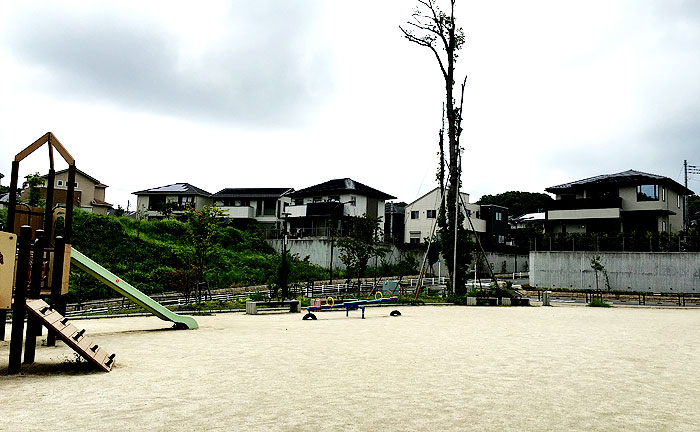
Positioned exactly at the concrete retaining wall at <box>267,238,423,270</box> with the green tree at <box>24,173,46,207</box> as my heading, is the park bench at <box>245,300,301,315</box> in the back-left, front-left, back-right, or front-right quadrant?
front-left

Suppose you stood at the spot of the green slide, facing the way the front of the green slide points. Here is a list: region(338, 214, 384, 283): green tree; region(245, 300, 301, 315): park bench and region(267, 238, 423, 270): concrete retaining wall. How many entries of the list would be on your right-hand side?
0

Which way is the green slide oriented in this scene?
to the viewer's right

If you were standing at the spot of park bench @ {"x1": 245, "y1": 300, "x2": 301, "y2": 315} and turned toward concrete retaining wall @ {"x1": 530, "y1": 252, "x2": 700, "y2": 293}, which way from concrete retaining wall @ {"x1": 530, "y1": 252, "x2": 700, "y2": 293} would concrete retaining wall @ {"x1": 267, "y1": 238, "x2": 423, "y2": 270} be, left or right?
left

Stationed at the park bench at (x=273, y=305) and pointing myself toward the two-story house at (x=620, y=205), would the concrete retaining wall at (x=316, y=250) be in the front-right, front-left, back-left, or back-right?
front-left

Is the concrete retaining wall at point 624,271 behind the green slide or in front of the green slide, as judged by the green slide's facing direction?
in front

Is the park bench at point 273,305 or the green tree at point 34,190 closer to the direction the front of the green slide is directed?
the park bench

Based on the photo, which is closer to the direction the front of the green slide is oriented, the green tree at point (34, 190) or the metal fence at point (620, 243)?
the metal fence

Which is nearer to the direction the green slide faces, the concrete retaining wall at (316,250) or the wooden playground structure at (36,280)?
the concrete retaining wall

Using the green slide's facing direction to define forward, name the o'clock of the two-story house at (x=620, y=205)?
The two-story house is roughly at 11 o'clock from the green slide.

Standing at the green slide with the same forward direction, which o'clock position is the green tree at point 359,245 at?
The green tree is roughly at 10 o'clock from the green slide.
